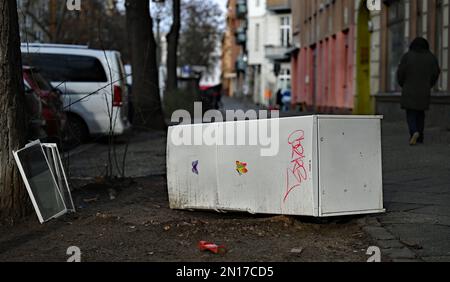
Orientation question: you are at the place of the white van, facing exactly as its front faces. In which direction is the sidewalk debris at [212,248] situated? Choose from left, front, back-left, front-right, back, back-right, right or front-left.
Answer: left

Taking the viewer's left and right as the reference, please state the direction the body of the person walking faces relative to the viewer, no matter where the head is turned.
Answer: facing away from the viewer

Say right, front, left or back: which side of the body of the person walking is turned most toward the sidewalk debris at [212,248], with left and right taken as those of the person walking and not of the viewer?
back

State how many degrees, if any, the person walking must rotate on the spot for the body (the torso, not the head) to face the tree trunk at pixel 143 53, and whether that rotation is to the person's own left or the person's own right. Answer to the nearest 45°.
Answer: approximately 45° to the person's own left

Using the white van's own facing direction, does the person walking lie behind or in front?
behind

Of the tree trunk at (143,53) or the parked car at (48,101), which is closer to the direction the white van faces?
the parked car

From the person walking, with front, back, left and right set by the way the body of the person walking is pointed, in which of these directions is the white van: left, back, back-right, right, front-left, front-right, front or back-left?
left

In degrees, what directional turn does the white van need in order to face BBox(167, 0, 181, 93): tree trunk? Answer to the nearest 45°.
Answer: approximately 90° to its right
